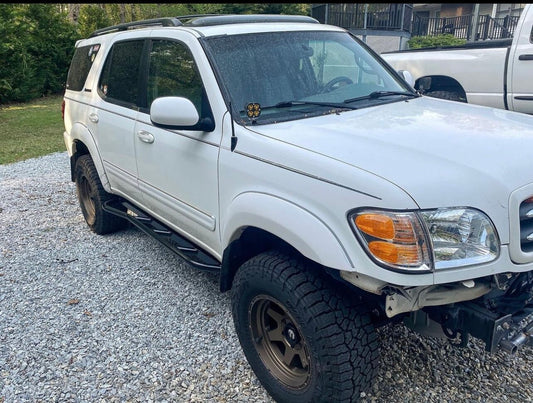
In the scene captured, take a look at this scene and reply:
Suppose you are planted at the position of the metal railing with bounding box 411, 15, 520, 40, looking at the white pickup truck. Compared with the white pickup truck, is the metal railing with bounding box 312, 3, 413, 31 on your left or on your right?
right

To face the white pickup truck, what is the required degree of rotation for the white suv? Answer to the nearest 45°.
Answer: approximately 90° to its left

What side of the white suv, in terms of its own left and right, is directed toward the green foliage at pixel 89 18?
back

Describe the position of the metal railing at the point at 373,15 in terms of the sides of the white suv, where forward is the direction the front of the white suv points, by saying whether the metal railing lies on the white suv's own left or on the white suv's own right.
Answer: on the white suv's own left

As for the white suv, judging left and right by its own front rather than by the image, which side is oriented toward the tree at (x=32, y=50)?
back
